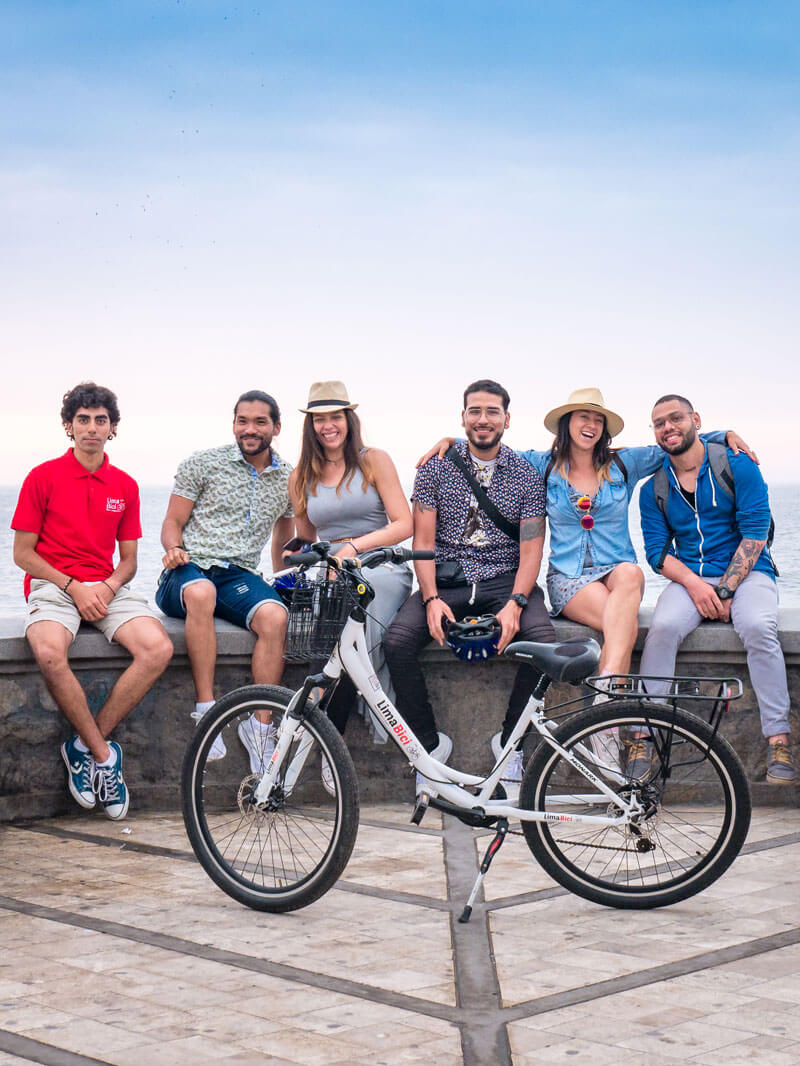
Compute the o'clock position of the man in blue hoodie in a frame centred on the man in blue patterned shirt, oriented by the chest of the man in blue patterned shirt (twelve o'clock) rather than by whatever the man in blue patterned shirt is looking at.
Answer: The man in blue hoodie is roughly at 9 o'clock from the man in blue patterned shirt.

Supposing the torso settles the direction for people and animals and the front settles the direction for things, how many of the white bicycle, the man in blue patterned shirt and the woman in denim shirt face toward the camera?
2

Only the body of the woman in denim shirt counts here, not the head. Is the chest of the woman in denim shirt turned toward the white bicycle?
yes

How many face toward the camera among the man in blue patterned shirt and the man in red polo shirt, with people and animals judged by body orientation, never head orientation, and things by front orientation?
2

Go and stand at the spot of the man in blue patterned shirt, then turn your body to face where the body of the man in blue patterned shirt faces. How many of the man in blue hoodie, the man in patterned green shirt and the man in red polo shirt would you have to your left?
1

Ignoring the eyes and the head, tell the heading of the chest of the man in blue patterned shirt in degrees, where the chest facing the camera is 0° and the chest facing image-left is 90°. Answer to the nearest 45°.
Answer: approximately 0°

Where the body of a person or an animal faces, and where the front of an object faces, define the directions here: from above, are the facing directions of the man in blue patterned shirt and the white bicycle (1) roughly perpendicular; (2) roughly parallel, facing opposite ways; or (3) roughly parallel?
roughly perpendicular

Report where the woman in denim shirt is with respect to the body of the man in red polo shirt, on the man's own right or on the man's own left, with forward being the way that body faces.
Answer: on the man's own left

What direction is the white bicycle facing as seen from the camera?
to the viewer's left

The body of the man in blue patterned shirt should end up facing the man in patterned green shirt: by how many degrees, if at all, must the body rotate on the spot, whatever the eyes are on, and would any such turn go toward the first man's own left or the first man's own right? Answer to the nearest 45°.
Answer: approximately 90° to the first man's own right

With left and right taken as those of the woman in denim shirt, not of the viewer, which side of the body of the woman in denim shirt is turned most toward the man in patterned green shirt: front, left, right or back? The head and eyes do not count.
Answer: right

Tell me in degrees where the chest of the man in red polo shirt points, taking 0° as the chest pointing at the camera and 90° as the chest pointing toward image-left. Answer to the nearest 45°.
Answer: approximately 0°

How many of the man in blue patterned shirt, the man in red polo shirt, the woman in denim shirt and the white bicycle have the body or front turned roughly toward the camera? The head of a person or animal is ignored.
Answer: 3

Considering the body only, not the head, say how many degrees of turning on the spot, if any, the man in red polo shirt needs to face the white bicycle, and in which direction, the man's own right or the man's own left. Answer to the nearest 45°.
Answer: approximately 45° to the man's own left
